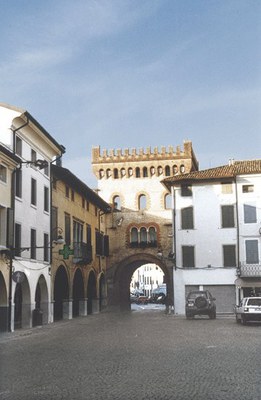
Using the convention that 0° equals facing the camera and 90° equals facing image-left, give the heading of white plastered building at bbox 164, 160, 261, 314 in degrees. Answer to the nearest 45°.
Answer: approximately 0°

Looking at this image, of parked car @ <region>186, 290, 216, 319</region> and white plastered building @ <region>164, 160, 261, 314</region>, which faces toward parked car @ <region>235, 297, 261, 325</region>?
the white plastered building

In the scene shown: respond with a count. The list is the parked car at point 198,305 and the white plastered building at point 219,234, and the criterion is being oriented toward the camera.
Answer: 1

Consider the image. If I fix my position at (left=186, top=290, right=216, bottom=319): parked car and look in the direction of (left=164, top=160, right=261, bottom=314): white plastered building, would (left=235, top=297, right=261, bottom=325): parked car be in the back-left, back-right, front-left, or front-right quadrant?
back-right

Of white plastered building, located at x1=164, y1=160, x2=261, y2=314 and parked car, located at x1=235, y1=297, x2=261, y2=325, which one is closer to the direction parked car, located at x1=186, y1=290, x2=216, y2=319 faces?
the white plastered building

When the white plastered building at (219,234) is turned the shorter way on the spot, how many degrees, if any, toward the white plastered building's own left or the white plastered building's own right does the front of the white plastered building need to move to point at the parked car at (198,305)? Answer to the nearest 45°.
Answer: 0° — it already faces it

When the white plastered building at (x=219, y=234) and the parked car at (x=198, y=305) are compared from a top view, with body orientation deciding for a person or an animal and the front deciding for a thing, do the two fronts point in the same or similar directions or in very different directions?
very different directions

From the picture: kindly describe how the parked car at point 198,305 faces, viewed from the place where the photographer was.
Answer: facing away from the viewer
